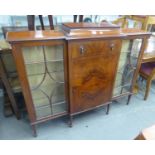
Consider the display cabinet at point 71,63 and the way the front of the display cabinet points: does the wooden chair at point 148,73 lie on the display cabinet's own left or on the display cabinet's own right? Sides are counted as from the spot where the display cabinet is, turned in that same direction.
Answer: on the display cabinet's own left

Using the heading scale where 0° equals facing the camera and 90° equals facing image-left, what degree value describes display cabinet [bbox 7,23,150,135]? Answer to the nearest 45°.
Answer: approximately 315°
